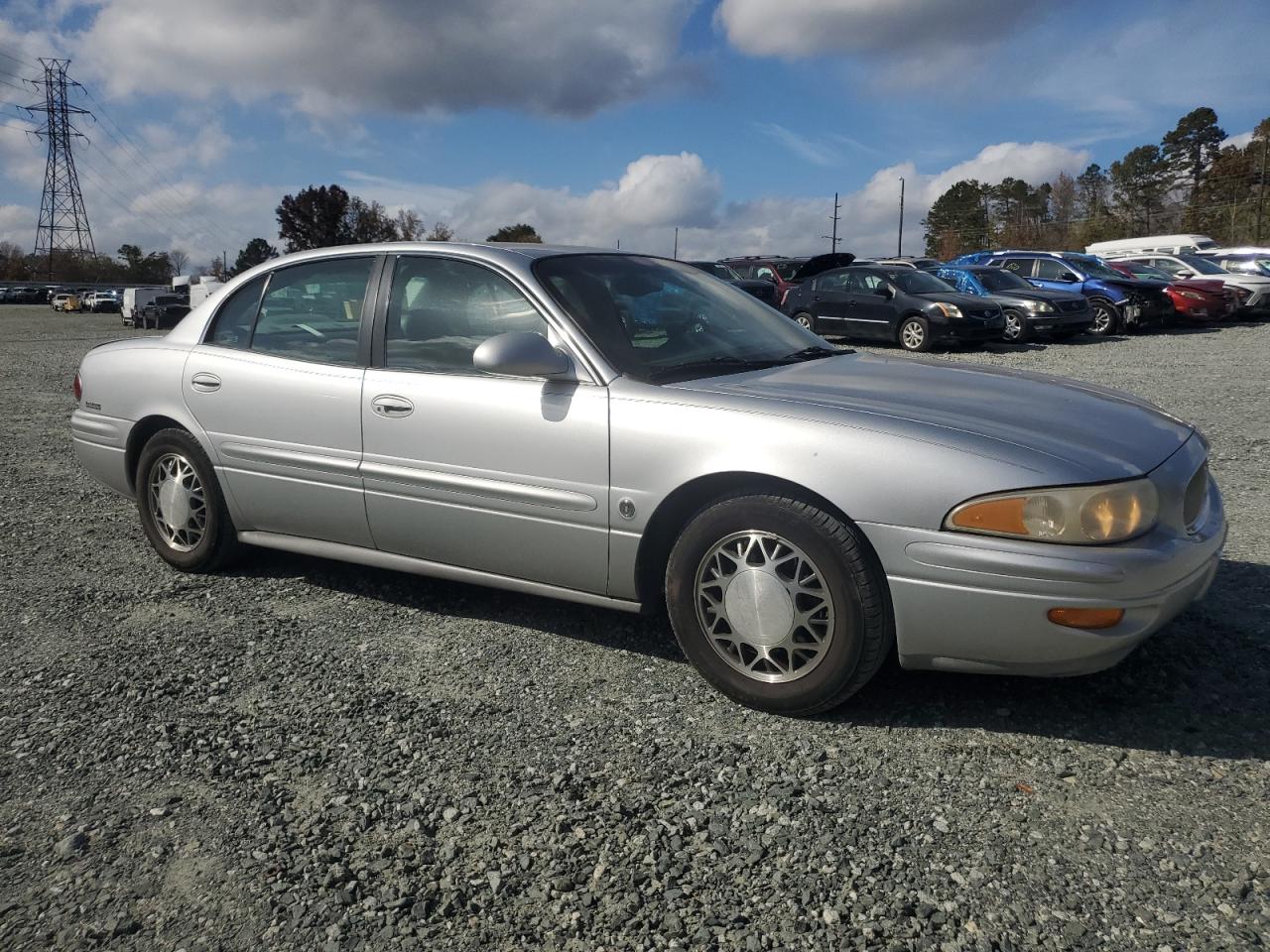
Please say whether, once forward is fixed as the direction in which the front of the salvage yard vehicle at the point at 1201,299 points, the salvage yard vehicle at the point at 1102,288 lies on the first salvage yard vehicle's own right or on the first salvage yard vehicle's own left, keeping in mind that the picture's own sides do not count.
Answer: on the first salvage yard vehicle's own right

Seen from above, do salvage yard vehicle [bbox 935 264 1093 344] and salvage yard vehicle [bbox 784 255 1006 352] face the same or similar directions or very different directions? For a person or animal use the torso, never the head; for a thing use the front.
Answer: same or similar directions

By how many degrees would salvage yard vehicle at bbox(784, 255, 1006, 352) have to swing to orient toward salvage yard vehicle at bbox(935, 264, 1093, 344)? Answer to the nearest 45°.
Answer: approximately 90° to its left

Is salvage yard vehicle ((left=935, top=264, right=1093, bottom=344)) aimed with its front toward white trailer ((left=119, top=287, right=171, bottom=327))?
no

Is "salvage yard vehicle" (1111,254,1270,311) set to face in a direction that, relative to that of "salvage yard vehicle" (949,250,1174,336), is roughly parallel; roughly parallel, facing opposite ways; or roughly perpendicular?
roughly parallel

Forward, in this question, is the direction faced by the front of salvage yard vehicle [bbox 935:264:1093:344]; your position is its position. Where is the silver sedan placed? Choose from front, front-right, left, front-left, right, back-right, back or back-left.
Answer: front-right

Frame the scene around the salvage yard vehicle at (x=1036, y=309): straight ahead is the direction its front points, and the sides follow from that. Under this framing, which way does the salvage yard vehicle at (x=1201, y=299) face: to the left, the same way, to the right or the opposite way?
the same way

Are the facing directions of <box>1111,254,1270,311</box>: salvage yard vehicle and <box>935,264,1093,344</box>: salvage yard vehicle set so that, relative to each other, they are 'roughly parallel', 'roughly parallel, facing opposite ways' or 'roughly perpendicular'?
roughly parallel

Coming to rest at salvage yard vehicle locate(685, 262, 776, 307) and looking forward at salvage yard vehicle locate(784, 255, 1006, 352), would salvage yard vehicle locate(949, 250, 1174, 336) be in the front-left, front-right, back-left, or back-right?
front-left

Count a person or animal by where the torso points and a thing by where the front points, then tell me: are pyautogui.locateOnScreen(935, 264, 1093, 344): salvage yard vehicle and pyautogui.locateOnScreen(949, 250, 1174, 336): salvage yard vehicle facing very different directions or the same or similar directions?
same or similar directions

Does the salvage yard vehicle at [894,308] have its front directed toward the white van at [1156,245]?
no

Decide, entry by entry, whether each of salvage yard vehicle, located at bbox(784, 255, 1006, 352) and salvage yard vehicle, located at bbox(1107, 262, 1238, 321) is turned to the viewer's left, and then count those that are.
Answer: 0

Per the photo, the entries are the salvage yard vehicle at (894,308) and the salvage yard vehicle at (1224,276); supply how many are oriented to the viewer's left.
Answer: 0

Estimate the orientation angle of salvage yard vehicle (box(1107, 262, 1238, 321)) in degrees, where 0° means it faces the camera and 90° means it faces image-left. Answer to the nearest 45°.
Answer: approximately 315°

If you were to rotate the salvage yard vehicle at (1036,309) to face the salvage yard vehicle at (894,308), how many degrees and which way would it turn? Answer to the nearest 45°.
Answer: approximately 90° to its right
